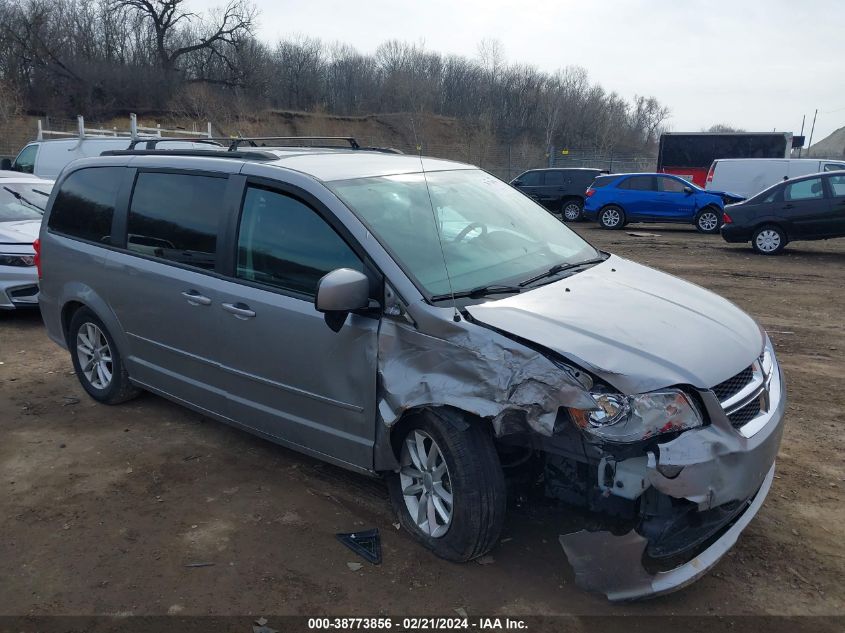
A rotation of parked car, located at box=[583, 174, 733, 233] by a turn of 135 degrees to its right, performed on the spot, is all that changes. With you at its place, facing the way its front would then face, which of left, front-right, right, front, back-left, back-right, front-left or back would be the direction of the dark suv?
right

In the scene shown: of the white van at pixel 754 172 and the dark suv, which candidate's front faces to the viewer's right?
the white van

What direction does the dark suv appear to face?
to the viewer's left

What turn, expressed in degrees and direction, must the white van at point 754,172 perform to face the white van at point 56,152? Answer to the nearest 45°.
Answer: approximately 135° to its right

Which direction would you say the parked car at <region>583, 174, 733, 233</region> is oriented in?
to the viewer's right

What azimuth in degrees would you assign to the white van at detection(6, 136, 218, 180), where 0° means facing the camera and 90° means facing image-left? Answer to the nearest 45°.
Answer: approximately 90°

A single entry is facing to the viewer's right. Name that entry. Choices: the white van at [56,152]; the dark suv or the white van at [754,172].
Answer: the white van at [754,172]

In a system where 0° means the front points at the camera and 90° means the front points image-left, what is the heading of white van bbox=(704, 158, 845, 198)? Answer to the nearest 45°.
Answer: approximately 270°

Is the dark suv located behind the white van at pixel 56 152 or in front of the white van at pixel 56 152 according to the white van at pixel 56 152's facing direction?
behind

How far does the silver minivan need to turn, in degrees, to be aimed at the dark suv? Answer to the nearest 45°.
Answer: approximately 135° to its left
